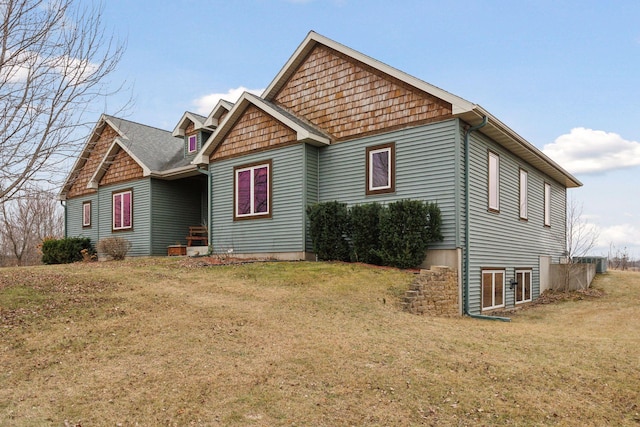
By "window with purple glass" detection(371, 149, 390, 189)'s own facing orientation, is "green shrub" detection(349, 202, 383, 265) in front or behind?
in front

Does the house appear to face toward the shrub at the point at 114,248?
no

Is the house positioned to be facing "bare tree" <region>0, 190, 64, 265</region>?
no

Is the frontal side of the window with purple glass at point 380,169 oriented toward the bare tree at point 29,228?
no

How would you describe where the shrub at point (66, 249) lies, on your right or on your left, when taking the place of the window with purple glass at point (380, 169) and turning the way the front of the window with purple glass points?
on your right

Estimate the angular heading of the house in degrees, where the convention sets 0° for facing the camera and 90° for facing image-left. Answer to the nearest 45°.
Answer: approximately 45°

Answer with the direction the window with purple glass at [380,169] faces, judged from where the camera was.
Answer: facing the viewer and to the left of the viewer

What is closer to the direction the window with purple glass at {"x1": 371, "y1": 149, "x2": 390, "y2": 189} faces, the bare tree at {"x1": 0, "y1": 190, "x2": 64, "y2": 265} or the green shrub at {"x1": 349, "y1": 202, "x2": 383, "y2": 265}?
the green shrub
